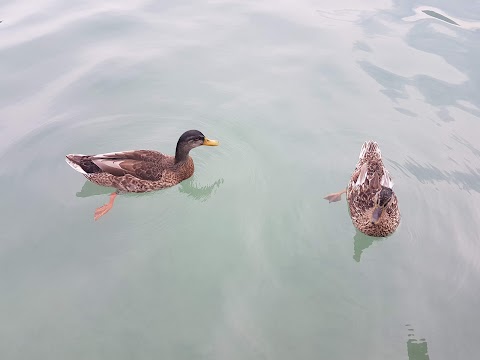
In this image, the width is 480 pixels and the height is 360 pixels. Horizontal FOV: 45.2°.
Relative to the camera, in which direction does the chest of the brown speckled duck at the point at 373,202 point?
toward the camera
